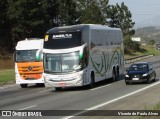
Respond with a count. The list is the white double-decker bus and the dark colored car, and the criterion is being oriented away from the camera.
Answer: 0

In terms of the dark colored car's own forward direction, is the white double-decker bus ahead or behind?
ahead

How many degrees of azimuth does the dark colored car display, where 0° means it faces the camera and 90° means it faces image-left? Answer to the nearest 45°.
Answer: approximately 45°

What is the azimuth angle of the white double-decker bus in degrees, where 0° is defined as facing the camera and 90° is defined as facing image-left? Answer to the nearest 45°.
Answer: approximately 45°
